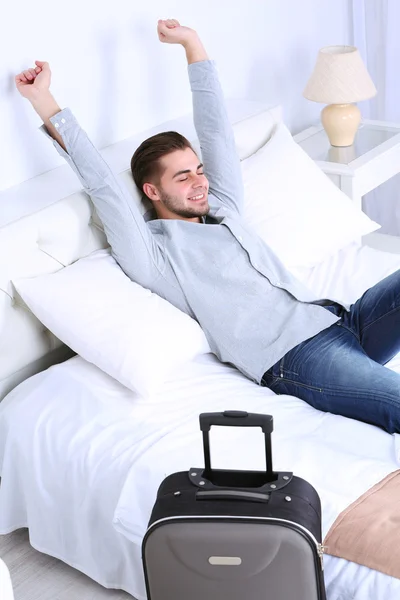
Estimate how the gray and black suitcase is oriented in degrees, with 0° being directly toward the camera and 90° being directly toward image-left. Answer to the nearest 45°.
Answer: approximately 0°

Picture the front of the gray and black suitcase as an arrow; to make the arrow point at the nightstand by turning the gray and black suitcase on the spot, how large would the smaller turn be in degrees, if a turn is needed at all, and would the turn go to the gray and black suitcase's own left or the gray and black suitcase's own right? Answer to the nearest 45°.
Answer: approximately 180°

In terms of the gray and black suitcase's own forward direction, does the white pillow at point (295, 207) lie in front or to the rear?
to the rear

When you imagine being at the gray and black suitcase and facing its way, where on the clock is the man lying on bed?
The man lying on bed is roughly at 6 o'clock from the gray and black suitcase.

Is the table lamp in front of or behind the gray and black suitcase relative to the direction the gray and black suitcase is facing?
behind

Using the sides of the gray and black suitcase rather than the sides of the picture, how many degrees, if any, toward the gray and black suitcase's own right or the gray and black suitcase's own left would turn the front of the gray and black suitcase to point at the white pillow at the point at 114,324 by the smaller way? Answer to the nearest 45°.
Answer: approximately 180°
